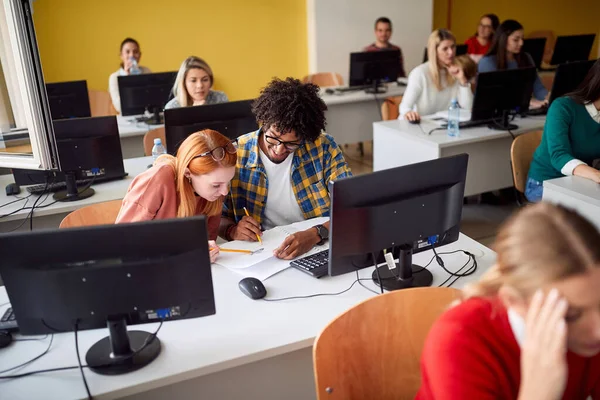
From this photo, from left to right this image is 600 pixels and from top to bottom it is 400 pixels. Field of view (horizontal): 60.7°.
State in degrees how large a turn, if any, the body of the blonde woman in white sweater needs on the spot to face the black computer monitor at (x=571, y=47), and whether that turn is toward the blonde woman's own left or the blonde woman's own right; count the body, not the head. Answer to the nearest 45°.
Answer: approximately 90° to the blonde woman's own left

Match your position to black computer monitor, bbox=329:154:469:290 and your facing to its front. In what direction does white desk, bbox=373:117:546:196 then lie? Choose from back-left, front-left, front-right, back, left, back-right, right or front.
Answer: front-right

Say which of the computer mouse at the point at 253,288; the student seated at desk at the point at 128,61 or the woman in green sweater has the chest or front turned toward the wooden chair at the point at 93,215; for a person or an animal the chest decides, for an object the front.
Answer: the student seated at desk

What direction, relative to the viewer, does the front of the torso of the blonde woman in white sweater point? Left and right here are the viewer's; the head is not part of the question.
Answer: facing the viewer and to the right of the viewer

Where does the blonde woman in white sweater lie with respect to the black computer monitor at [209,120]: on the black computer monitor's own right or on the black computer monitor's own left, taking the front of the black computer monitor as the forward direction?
on the black computer monitor's own right

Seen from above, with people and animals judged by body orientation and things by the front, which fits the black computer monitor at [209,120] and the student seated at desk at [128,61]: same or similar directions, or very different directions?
very different directions

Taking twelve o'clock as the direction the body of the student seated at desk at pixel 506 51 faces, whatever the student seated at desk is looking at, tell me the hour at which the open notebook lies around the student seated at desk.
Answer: The open notebook is roughly at 2 o'clock from the student seated at desk.

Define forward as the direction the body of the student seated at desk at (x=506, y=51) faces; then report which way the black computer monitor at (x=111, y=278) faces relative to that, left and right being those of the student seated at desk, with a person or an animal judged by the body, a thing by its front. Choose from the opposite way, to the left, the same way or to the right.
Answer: the opposite way

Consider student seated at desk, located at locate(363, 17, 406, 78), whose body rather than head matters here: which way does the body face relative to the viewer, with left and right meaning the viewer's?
facing the viewer

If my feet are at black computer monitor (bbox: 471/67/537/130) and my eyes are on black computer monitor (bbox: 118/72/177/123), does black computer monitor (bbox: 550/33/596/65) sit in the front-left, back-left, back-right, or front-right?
back-right

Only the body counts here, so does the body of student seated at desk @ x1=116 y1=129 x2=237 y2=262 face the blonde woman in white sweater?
no

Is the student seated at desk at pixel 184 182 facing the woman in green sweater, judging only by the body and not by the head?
no

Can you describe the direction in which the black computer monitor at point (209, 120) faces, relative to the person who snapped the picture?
facing away from the viewer

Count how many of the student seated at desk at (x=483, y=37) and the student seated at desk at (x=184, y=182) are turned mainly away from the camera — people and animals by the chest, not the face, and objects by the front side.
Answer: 0

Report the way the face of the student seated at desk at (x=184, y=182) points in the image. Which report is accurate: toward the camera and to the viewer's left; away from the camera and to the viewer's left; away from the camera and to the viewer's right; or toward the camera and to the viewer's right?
toward the camera and to the viewer's right
